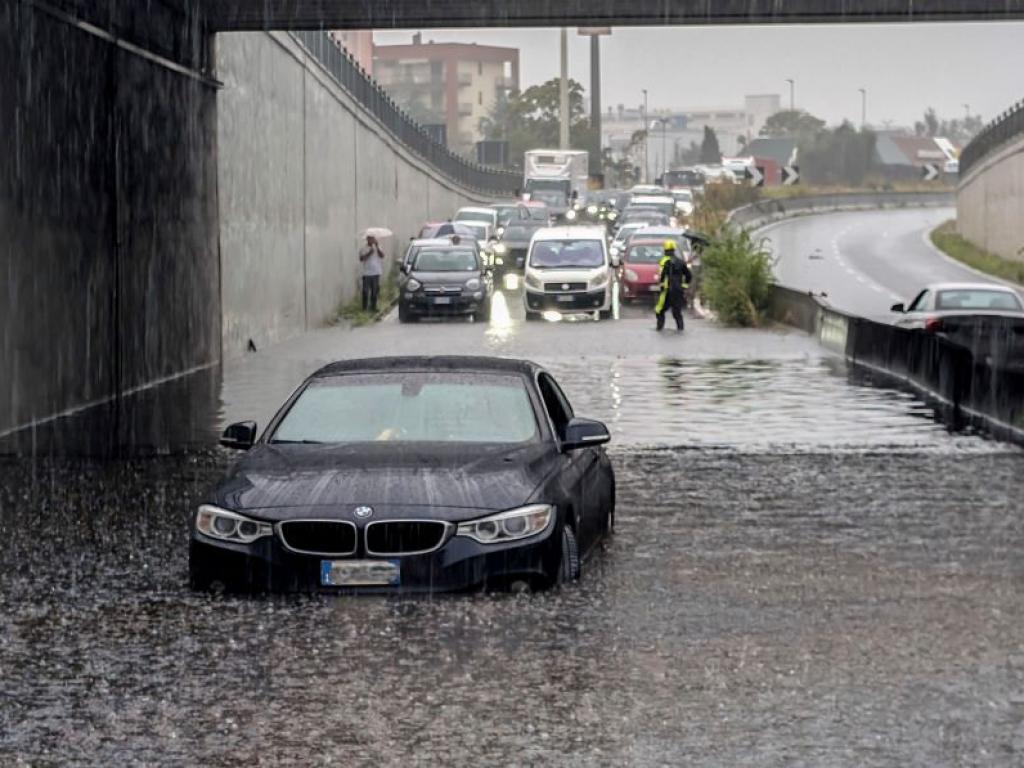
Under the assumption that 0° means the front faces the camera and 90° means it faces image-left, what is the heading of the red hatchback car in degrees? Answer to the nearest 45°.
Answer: approximately 0°

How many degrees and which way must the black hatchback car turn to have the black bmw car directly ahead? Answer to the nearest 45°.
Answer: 0° — it already faces it

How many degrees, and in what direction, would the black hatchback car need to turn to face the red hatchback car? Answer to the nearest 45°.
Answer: approximately 135° to its left

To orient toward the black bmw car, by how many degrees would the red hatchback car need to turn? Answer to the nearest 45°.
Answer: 0° — it already faces it

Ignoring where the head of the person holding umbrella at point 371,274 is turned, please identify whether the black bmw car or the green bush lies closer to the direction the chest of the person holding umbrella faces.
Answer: the black bmw car

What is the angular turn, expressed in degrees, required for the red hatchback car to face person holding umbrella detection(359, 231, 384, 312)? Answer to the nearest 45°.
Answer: approximately 90° to its right

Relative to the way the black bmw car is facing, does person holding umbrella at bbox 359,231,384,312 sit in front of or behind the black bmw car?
behind

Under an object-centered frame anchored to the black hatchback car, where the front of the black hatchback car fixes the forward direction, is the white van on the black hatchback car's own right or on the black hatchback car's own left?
on the black hatchback car's own left

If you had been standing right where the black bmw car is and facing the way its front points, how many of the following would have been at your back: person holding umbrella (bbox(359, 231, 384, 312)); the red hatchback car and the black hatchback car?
3
